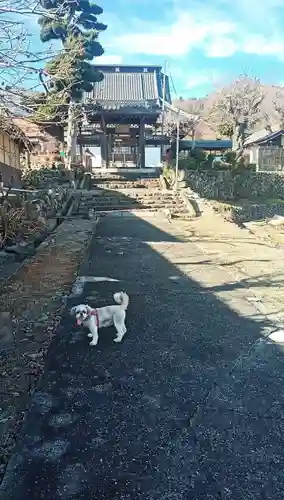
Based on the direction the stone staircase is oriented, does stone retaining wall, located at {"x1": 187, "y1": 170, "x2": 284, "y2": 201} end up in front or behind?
behind

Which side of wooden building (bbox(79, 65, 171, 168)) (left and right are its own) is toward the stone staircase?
front

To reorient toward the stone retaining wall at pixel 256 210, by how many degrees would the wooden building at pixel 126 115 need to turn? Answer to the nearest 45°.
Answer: approximately 45° to its left

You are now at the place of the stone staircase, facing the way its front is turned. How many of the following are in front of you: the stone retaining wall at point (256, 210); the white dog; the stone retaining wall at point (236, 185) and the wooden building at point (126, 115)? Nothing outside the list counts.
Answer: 1

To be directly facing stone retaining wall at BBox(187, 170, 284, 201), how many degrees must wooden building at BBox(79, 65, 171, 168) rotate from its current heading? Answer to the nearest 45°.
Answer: approximately 45° to its left

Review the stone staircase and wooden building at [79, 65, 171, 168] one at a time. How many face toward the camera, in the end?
2

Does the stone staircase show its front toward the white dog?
yes

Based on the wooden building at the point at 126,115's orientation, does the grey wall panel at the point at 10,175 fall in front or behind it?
in front

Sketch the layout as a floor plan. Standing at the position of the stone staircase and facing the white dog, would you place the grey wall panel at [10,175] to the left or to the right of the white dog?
right

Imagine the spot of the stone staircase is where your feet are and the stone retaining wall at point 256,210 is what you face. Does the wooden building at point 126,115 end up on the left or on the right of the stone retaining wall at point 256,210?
left

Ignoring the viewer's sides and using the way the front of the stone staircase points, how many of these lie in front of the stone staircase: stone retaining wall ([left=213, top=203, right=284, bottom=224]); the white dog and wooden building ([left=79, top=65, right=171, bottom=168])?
1

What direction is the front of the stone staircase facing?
toward the camera

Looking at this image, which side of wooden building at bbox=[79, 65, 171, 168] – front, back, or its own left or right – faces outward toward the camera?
front

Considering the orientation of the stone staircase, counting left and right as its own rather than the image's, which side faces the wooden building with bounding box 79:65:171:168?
back

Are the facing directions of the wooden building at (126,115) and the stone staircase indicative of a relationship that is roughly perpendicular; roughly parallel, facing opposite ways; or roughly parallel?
roughly parallel
